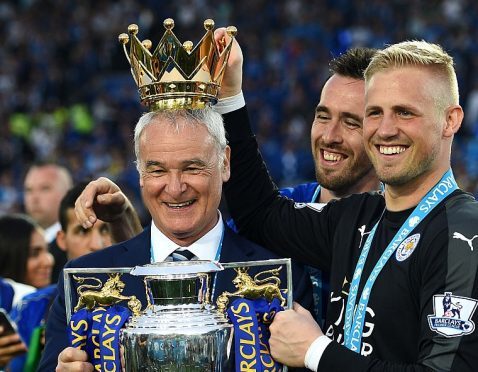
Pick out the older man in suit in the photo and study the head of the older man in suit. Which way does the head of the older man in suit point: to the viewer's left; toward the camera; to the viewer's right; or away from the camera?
toward the camera

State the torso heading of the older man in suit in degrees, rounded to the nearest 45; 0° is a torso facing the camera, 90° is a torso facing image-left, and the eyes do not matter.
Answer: approximately 0°
